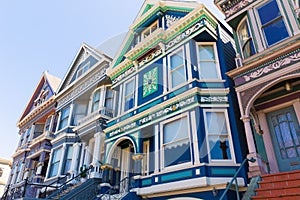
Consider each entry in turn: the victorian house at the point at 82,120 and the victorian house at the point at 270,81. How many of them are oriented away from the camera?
0

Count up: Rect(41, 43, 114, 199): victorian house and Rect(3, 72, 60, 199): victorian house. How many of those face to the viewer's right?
0

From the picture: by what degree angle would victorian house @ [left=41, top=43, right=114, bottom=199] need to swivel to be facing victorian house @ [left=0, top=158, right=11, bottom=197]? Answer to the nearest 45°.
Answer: approximately 135° to its right

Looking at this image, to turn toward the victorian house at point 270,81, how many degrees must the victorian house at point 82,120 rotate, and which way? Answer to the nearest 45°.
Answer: approximately 90° to its left

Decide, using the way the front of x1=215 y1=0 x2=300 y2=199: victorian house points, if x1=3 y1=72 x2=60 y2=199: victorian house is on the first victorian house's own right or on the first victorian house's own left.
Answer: on the first victorian house's own right

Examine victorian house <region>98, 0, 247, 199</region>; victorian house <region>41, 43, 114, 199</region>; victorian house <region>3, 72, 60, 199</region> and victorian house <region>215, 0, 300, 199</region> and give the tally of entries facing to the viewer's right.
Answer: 0

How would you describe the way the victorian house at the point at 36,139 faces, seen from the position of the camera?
facing the viewer and to the left of the viewer

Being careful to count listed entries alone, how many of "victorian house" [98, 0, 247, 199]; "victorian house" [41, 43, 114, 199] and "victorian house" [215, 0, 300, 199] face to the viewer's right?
0

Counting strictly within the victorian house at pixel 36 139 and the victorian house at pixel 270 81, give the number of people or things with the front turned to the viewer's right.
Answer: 0

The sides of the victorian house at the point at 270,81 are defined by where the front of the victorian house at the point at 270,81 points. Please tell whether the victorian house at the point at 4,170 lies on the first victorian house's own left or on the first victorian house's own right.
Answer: on the first victorian house's own right

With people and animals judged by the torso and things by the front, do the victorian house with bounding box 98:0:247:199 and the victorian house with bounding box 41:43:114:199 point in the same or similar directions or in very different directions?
same or similar directions

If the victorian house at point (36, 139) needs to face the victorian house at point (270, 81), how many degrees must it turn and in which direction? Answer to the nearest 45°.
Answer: approximately 45° to its left

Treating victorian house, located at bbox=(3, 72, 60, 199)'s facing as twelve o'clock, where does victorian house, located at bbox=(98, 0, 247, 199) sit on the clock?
victorian house, located at bbox=(98, 0, 247, 199) is roughly at 10 o'clock from victorian house, located at bbox=(3, 72, 60, 199).

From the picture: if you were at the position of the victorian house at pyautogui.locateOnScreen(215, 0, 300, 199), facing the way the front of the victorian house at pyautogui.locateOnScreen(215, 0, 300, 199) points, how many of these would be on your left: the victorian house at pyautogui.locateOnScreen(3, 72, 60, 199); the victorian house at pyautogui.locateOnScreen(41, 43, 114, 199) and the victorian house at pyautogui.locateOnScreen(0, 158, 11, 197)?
0

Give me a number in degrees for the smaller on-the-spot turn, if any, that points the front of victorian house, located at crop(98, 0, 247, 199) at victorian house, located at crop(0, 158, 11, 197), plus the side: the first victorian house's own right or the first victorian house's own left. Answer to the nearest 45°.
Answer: approximately 90° to the first victorian house's own right

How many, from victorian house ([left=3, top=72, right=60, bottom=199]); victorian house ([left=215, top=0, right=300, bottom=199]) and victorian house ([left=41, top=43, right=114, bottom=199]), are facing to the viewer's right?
0
